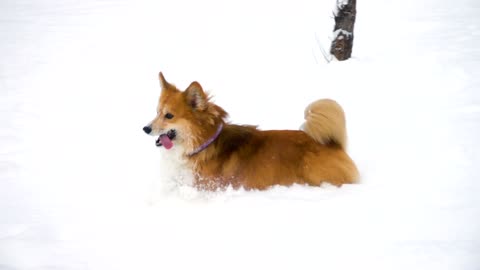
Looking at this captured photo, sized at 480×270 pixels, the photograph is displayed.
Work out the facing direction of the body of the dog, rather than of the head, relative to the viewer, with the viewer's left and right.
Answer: facing to the left of the viewer

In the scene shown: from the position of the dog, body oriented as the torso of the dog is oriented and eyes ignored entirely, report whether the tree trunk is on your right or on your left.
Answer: on your right
